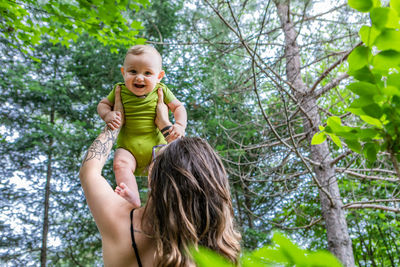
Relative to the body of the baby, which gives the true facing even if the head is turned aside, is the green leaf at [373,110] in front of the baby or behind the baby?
in front

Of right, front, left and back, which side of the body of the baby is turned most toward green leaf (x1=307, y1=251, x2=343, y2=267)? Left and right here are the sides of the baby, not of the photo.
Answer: front

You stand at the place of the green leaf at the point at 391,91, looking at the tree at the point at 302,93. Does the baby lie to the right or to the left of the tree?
left

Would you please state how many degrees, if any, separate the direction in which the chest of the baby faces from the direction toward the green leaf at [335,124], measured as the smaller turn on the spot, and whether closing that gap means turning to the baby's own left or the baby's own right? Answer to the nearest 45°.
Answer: approximately 45° to the baby's own left

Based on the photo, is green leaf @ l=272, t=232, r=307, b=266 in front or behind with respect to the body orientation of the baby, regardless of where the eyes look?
in front

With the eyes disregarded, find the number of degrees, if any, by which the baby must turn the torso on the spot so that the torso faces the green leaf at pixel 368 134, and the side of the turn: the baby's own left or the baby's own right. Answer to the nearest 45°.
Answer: approximately 45° to the baby's own left

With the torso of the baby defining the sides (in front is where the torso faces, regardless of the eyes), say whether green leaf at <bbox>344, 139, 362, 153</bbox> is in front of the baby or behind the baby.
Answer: in front
